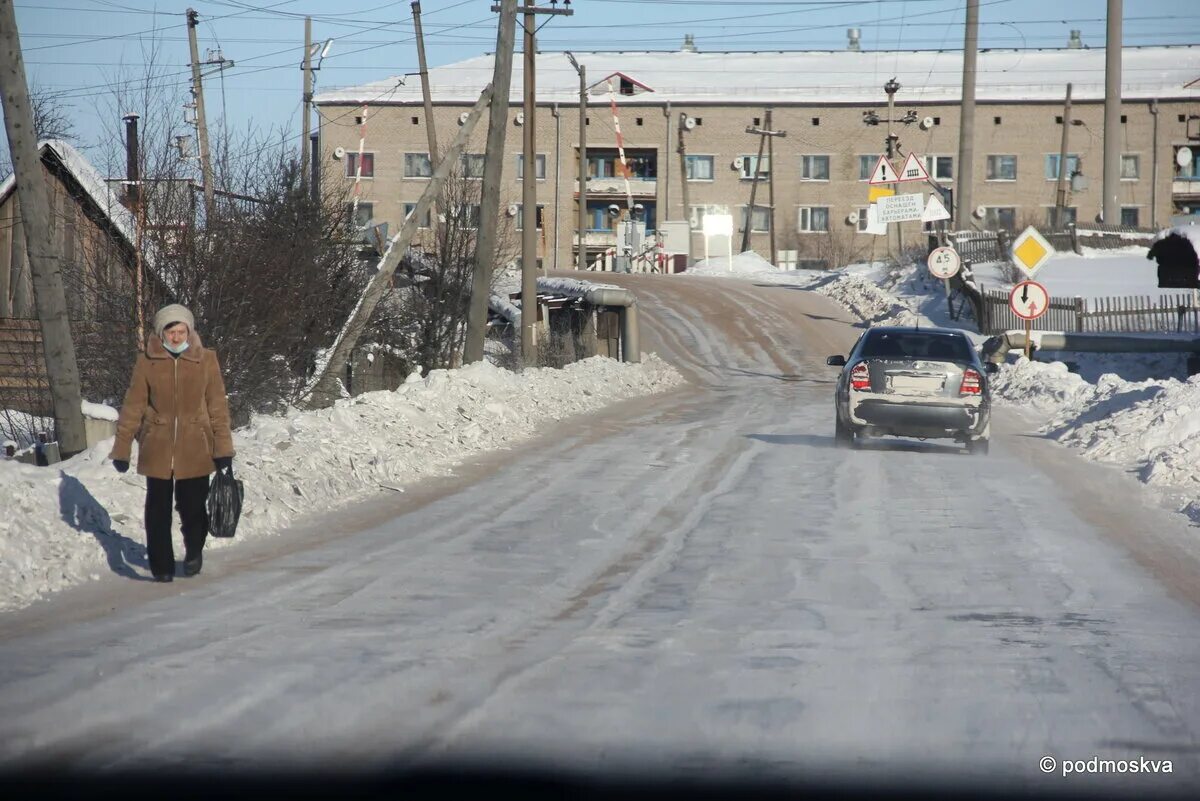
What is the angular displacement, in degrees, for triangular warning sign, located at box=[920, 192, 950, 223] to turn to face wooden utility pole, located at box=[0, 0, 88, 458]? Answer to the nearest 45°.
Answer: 0° — it already faces it

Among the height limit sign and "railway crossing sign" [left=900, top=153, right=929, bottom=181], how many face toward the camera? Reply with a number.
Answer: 2

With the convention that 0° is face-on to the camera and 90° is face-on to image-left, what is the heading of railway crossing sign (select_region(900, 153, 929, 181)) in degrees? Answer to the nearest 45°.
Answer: approximately 0°

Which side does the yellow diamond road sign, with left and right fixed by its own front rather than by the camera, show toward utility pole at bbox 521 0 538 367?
right

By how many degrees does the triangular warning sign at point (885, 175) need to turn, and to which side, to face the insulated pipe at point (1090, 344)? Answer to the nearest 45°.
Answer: approximately 45° to its left

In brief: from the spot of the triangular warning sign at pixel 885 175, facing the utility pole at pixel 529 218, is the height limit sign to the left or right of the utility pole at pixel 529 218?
left

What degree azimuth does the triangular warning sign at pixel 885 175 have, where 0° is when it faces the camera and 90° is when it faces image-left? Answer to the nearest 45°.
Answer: approximately 0°

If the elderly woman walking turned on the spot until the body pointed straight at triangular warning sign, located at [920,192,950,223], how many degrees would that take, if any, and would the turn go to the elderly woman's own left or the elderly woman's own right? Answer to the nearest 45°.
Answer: approximately 135° to the elderly woman's own left
